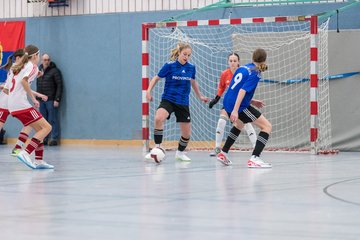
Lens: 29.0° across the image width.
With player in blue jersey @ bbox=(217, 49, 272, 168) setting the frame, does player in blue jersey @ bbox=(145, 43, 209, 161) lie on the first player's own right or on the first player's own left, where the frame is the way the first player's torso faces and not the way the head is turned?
on the first player's own left

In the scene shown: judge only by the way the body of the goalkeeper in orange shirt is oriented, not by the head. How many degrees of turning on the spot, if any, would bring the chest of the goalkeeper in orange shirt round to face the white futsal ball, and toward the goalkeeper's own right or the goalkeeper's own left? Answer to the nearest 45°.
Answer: approximately 45° to the goalkeeper's own right

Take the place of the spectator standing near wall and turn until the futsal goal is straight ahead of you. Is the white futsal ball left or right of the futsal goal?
right

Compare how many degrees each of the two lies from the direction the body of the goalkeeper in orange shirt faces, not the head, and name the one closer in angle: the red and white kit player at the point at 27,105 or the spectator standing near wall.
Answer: the red and white kit player

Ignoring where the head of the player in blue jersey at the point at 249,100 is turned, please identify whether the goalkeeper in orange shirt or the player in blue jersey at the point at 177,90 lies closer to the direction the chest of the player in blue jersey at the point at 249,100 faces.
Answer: the goalkeeper in orange shirt

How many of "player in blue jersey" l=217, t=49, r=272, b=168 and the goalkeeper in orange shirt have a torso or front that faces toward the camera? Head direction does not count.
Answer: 1

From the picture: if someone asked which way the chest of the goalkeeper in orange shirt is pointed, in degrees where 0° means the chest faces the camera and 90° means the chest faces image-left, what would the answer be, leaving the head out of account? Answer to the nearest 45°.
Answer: approximately 0°

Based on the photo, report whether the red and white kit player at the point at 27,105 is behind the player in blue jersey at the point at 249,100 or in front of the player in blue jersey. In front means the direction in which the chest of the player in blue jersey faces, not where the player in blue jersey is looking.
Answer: behind

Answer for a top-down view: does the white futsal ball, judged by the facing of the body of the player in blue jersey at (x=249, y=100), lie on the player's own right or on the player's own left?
on the player's own left

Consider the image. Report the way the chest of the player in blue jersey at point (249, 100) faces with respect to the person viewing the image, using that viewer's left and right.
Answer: facing away from the viewer and to the right of the viewer
